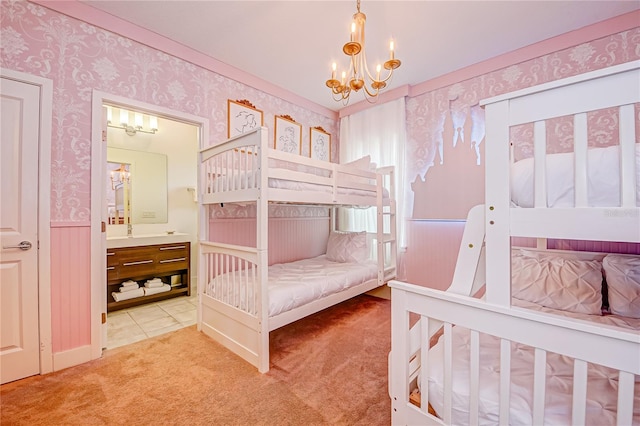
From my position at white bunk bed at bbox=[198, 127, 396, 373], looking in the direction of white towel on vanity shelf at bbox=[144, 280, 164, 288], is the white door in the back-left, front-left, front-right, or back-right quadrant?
front-left

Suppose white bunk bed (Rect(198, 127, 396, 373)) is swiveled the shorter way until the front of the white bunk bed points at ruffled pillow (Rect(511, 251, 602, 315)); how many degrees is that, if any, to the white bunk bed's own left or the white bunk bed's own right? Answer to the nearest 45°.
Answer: approximately 135° to the white bunk bed's own left

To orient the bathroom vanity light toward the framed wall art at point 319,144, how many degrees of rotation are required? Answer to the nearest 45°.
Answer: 0° — it already faces it

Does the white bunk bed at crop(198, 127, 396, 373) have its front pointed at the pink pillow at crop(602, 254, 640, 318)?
no

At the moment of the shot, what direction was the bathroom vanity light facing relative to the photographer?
facing the viewer and to the right of the viewer

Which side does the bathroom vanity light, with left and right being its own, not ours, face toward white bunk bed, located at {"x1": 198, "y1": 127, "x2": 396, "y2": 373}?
front

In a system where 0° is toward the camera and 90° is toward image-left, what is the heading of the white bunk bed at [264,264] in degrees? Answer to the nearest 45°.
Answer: approximately 45°

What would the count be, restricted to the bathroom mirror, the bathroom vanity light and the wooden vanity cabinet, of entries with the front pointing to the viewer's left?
0

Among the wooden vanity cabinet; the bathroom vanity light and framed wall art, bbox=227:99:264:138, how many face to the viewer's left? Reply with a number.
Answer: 0

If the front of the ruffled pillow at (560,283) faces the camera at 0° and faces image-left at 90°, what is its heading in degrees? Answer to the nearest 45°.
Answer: approximately 45°

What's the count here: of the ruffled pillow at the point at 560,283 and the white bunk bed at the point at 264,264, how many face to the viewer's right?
0

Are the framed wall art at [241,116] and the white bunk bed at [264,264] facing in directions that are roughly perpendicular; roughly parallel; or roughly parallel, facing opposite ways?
roughly perpendicular

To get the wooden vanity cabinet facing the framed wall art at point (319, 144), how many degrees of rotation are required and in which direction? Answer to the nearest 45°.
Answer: approximately 45° to its left

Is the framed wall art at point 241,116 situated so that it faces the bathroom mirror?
no

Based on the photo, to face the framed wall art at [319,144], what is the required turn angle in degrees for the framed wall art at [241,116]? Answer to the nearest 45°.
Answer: approximately 90° to its left
